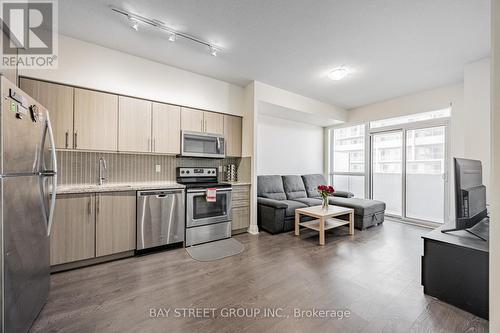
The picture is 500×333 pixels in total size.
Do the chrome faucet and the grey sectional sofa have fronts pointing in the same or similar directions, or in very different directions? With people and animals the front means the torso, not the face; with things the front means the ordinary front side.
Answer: same or similar directions

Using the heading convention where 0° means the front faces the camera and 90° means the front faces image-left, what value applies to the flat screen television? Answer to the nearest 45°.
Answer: approximately 135°

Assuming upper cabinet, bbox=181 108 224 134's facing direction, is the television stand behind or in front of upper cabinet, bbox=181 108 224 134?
in front

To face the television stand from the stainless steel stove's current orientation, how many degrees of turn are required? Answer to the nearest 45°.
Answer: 0° — it already faces it

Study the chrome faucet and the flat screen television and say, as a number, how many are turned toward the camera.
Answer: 1

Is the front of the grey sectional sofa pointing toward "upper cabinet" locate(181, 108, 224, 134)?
no

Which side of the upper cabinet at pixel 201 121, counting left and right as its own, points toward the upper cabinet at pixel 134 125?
right

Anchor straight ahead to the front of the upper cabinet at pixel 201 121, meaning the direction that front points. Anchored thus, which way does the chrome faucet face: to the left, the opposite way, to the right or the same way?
the same way

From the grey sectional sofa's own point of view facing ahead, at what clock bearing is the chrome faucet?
The chrome faucet is roughly at 3 o'clock from the grey sectional sofa.

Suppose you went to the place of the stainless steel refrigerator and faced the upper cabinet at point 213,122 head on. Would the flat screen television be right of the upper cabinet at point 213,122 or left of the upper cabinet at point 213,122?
right

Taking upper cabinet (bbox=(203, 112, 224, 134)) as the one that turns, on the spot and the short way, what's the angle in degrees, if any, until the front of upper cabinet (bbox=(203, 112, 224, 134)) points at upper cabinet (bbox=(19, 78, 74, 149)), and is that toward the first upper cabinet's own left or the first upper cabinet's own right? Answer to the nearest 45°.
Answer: approximately 90° to the first upper cabinet's own right

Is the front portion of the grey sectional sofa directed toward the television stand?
yes

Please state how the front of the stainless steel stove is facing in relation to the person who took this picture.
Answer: facing the viewer and to the right of the viewer

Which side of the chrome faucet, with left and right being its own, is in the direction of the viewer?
front
